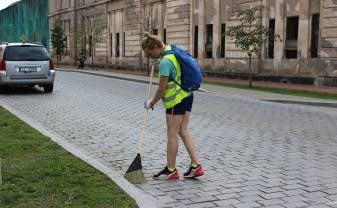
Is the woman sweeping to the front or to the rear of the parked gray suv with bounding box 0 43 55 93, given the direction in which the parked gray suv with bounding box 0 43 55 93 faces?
to the rear

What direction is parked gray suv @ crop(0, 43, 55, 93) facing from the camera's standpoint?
away from the camera

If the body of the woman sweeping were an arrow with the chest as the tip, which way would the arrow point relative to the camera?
to the viewer's left

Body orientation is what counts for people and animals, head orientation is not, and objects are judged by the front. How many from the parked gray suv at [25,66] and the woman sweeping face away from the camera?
1

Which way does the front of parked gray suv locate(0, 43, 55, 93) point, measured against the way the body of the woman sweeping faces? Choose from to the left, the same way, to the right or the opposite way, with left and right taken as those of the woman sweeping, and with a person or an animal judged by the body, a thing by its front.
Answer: to the right

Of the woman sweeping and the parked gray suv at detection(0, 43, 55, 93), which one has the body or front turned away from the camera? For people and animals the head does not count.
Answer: the parked gray suv

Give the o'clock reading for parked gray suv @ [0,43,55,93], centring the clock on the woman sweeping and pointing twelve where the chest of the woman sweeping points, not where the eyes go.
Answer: The parked gray suv is roughly at 2 o'clock from the woman sweeping.
